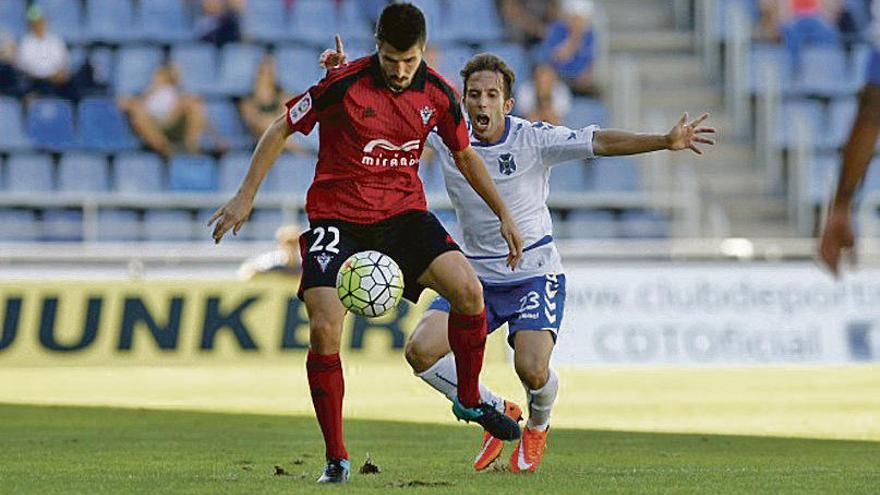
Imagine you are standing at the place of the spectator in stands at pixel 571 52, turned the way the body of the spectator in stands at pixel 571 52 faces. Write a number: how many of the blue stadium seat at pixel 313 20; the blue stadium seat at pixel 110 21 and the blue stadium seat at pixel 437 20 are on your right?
3

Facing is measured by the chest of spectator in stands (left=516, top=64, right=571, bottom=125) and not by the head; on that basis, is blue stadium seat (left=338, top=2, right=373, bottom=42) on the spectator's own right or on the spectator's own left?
on the spectator's own right

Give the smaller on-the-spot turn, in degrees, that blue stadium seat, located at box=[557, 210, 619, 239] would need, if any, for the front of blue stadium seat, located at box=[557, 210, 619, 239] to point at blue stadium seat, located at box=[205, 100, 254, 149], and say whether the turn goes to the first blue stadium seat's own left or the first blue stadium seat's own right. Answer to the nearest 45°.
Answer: approximately 90° to the first blue stadium seat's own right

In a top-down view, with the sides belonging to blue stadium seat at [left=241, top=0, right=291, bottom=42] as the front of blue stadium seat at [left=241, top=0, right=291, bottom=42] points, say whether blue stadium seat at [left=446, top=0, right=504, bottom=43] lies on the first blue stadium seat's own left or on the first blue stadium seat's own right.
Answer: on the first blue stadium seat's own left
